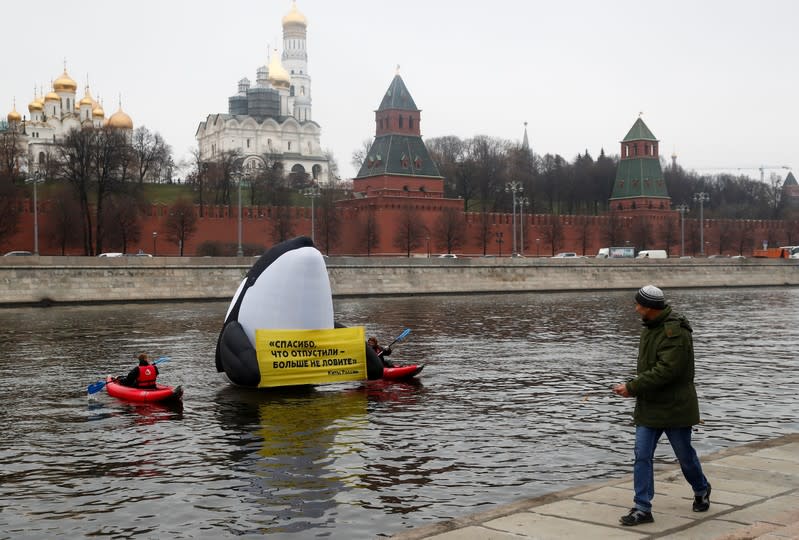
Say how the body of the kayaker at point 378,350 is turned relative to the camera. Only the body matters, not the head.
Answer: to the viewer's right

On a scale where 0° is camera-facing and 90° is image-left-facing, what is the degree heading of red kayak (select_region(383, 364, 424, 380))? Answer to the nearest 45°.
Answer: approximately 270°

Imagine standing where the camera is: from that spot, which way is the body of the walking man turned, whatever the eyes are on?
to the viewer's left

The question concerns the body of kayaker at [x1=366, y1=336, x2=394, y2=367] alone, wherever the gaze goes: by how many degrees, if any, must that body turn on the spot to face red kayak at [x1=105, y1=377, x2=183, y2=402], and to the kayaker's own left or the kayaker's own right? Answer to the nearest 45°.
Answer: approximately 135° to the kayaker's own right

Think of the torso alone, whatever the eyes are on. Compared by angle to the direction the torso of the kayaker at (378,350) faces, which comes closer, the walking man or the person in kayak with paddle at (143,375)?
the walking man

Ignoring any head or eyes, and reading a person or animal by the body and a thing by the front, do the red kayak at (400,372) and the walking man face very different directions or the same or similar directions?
very different directions

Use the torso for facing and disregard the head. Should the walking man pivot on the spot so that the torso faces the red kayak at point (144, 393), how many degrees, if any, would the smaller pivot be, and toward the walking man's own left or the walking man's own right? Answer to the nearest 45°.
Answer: approximately 45° to the walking man's own right

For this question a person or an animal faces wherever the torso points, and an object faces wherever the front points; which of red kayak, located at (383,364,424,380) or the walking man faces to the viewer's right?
the red kayak

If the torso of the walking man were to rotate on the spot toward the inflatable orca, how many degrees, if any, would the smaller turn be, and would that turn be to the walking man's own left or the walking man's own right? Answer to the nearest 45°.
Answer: approximately 45° to the walking man's own right

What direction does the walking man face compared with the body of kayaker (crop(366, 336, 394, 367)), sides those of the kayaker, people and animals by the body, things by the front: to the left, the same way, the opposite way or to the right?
the opposite way
